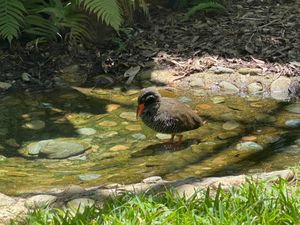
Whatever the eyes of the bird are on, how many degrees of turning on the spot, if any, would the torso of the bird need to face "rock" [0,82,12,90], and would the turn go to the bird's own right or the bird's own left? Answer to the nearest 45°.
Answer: approximately 45° to the bird's own right

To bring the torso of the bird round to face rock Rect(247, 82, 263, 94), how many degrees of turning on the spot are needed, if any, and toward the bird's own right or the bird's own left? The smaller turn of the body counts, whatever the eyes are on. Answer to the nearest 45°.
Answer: approximately 135° to the bird's own right

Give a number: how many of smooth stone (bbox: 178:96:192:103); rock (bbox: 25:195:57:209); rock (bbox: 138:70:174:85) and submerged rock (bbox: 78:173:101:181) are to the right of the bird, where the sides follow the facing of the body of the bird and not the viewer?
2

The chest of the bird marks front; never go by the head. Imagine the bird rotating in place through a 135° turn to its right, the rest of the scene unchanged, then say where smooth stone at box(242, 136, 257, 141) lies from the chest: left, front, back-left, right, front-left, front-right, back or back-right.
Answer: front-right

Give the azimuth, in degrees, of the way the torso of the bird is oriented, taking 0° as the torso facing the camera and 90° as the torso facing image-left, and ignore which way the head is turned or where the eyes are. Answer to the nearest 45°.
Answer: approximately 90°

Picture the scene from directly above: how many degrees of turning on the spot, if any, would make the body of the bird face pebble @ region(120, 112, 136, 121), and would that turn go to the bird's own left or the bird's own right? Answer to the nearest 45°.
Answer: approximately 45° to the bird's own right

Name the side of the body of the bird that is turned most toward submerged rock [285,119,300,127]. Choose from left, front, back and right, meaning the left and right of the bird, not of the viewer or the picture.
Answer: back

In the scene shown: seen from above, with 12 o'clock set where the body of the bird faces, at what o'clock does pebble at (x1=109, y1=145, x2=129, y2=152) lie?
The pebble is roughly at 11 o'clock from the bird.

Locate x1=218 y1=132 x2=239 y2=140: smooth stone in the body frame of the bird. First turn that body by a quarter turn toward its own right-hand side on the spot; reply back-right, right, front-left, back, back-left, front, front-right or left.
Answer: right
